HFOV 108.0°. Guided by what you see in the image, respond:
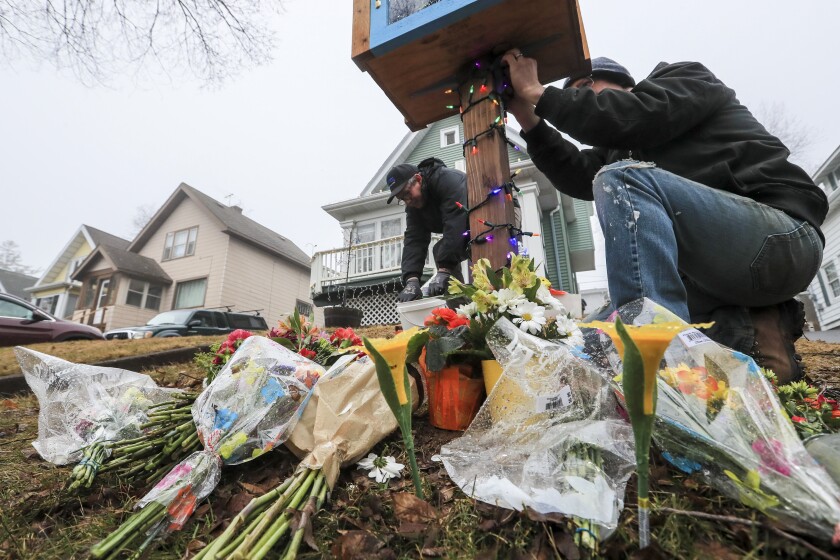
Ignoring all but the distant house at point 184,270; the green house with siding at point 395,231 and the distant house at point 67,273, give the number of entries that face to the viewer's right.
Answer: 0

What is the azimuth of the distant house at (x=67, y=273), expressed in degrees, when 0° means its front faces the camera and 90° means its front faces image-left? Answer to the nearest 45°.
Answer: approximately 45°

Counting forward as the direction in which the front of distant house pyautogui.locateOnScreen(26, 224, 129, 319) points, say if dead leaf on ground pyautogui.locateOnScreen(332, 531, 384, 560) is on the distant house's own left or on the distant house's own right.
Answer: on the distant house's own left

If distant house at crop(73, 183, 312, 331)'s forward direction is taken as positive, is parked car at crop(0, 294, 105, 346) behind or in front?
in front

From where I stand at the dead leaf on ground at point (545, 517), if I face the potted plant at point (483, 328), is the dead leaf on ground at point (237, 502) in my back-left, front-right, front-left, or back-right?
front-left

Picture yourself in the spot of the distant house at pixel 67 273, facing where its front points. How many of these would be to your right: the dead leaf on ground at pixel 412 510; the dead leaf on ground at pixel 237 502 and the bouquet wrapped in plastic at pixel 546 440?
0

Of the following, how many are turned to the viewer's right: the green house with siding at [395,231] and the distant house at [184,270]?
0

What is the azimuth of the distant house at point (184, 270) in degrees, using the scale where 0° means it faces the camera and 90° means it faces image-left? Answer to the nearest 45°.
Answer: approximately 45°

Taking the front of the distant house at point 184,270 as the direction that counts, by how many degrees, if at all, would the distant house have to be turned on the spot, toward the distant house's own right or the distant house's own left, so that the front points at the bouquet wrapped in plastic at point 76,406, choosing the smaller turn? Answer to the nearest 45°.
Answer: approximately 45° to the distant house's own left

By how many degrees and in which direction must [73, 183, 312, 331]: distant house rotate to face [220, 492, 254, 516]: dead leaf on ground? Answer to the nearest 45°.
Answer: approximately 45° to its left

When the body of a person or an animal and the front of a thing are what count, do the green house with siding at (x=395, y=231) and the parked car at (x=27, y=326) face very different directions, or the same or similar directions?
very different directions

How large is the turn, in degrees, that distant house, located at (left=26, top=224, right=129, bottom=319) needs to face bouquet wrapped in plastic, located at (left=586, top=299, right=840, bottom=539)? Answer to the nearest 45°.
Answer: approximately 45° to its left
